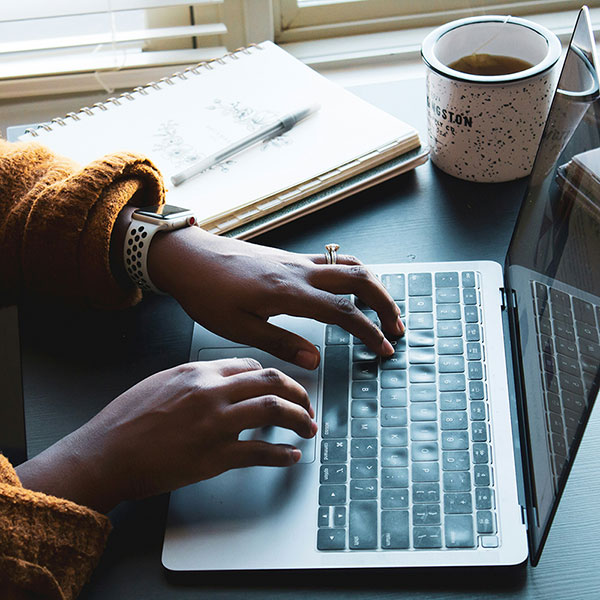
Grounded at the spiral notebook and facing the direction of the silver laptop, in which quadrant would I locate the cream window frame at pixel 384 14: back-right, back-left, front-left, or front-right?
back-left

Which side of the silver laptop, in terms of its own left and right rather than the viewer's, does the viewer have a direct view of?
left

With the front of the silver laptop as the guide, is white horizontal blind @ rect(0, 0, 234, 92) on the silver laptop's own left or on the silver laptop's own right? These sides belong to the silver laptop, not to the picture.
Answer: on the silver laptop's own right

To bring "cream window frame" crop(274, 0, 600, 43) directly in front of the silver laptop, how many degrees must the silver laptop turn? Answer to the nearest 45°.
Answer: approximately 90° to its right
